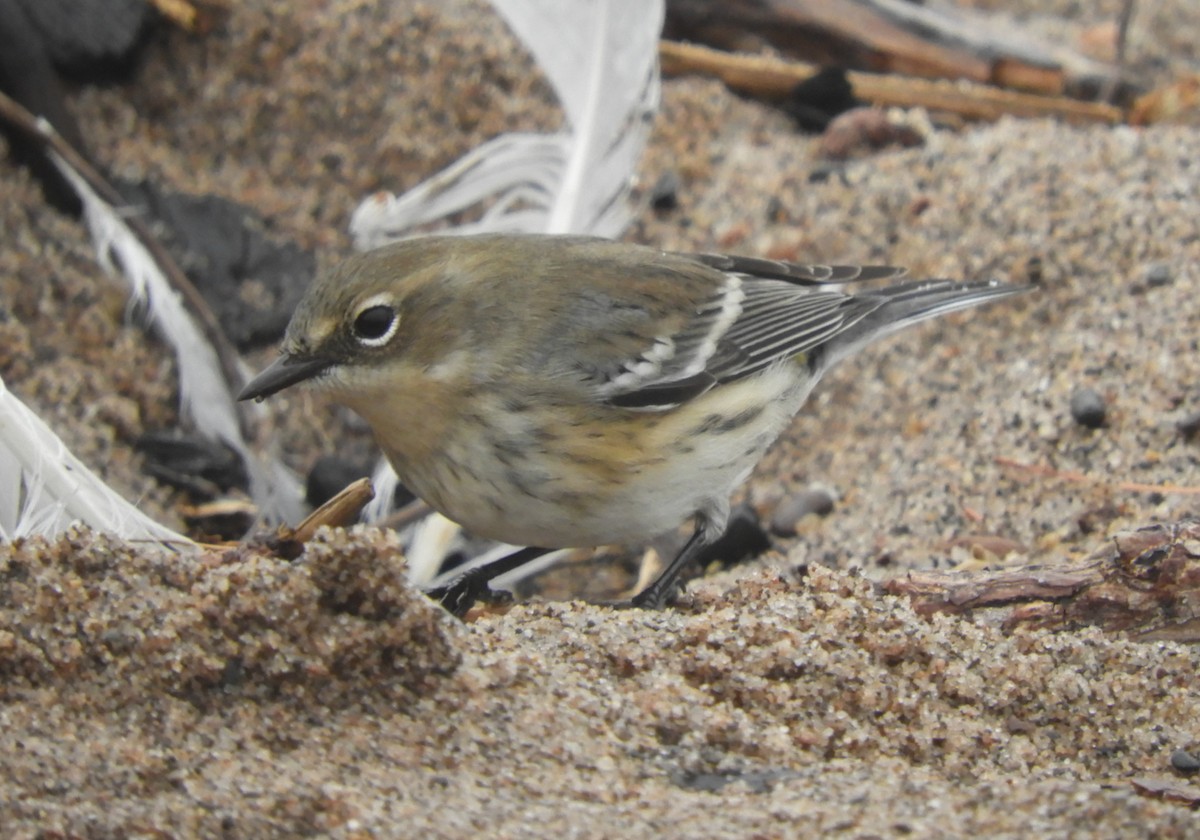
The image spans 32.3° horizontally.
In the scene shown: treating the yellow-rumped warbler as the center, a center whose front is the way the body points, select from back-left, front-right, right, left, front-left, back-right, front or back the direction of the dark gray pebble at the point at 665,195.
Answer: right

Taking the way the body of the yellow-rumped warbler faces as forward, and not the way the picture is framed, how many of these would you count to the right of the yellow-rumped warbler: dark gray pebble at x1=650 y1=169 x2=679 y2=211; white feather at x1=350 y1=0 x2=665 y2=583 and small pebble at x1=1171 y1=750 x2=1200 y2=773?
2

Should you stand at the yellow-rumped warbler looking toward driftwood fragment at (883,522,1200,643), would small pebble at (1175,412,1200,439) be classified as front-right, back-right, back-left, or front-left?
front-left

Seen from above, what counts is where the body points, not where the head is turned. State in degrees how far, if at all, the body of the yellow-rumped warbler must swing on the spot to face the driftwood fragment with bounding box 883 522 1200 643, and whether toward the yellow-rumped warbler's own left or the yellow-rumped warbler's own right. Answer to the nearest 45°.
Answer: approximately 135° to the yellow-rumped warbler's own left

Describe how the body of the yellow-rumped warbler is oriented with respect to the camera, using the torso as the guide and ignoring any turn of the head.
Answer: to the viewer's left

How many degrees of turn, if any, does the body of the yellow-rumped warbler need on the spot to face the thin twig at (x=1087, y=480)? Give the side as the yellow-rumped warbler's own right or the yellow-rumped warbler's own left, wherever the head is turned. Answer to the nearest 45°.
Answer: approximately 180°

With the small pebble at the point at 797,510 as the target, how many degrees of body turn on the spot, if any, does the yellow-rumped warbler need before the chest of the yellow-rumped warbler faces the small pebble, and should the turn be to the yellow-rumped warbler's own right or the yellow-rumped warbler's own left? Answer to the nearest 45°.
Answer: approximately 135° to the yellow-rumped warbler's own right

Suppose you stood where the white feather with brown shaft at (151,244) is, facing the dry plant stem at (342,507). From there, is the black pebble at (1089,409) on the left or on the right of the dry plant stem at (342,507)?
left

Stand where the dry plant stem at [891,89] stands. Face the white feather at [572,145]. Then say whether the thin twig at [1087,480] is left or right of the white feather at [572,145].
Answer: left

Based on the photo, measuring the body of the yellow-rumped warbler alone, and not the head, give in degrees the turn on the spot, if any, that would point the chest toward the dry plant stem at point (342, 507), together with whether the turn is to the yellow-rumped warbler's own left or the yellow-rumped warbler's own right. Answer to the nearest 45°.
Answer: approximately 45° to the yellow-rumped warbler's own left

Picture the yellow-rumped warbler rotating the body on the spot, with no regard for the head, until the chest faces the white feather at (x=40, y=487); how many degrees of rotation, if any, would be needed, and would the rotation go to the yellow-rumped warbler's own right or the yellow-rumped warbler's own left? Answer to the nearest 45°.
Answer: approximately 45° to the yellow-rumped warbler's own left
